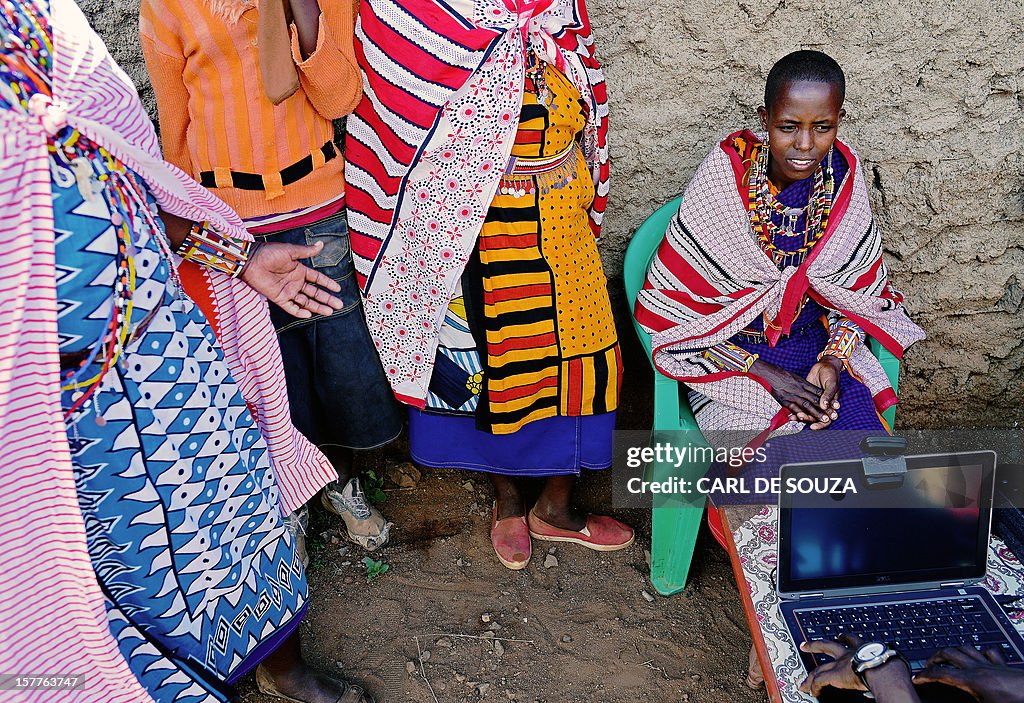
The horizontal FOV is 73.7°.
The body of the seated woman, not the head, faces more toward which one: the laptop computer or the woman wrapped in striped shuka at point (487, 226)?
the laptop computer

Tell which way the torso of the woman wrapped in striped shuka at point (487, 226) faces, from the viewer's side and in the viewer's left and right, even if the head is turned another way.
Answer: facing the viewer and to the right of the viewer

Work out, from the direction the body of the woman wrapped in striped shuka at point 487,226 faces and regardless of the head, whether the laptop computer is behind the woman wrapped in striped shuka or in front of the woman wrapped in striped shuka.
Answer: in front

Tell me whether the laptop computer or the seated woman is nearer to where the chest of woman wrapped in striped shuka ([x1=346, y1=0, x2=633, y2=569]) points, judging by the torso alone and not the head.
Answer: the laptop computer

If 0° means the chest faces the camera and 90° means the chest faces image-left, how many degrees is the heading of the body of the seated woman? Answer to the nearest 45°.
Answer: approximately 0°

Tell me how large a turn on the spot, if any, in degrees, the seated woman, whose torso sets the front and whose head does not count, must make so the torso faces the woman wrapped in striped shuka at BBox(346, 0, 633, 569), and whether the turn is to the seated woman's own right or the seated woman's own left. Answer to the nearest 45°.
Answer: approximately 90° to the seated woman's own right

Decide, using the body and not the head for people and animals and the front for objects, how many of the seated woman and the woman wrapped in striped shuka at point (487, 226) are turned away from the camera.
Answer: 0
